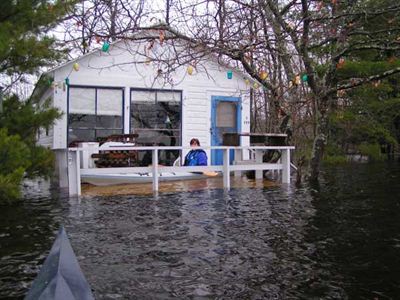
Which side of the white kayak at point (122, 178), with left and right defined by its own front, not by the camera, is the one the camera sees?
right

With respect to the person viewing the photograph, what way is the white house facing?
facing the viewer
